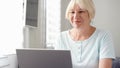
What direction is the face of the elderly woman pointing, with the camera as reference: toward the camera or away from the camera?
toward the camera

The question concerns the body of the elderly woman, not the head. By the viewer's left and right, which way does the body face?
facing the viewer and to the left of the viewer
